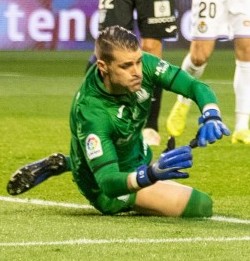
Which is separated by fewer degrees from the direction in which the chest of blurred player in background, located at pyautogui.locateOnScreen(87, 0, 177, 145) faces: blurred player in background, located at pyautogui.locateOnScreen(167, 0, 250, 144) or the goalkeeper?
the goalkeeper

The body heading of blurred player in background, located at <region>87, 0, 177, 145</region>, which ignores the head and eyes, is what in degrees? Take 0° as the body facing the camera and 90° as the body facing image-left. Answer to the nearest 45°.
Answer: approximately 0°

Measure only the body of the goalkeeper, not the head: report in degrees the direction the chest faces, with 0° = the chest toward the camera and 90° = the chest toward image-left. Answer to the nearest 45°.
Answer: approximately 315°

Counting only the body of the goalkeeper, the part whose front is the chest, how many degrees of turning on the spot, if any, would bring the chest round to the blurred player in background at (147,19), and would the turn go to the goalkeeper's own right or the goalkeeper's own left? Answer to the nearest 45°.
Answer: approximately 135° to the goalkeeper's own left

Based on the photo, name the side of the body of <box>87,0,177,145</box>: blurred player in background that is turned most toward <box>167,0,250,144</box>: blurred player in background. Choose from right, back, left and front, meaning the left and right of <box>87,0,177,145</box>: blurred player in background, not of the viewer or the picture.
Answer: left
